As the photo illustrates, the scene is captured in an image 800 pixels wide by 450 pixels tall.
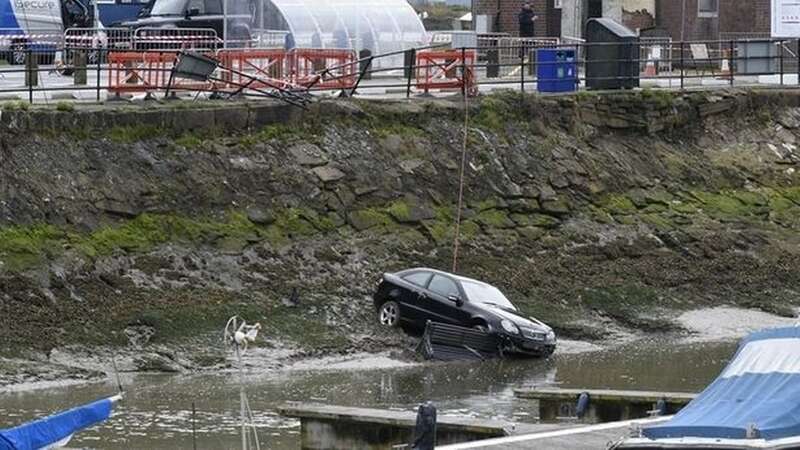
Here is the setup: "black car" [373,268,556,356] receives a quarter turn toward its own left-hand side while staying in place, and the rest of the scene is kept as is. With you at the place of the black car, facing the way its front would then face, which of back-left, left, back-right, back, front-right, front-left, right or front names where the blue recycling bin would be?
front-left

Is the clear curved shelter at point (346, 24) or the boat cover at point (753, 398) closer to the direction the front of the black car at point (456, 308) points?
the boat cover

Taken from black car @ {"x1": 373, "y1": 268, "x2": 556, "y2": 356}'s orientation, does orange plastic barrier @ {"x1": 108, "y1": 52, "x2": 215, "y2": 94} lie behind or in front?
behind

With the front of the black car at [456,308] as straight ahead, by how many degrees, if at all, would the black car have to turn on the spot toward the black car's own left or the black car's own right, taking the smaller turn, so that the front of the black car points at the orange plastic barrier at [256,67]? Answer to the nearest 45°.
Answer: approximately 180°

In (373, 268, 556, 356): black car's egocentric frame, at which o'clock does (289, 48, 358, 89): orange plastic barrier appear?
The orange plastic barrier is roughly at 7 o'clock from the black car.

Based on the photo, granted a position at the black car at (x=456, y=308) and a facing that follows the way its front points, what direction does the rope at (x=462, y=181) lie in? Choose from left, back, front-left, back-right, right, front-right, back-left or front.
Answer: back-left

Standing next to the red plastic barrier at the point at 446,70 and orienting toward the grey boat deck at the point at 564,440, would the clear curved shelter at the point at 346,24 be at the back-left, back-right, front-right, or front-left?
back-right

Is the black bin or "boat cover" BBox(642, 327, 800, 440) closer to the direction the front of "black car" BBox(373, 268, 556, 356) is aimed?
the boat cover

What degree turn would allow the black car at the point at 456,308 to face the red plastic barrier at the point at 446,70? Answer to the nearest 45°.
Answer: approximately 135° to its left

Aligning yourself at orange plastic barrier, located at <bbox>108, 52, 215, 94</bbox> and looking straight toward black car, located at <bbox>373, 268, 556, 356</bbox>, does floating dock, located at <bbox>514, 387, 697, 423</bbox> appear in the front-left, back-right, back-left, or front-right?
front-right

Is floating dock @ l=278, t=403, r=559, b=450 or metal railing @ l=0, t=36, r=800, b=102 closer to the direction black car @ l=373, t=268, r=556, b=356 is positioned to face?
the floating dock

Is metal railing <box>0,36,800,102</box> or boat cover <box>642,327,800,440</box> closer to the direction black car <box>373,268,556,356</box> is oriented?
the boat cover

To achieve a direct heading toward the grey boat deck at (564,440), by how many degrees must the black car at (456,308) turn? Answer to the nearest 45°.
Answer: approximately 45° to its right

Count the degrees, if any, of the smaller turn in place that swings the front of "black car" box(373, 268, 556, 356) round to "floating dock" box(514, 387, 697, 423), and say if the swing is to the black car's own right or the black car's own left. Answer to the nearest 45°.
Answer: approximately 45° to the black car's own right

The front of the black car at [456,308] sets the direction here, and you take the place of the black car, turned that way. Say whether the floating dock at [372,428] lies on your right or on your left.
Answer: on your right

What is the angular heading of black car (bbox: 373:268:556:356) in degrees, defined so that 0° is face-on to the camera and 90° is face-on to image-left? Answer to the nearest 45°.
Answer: approximately 315°
